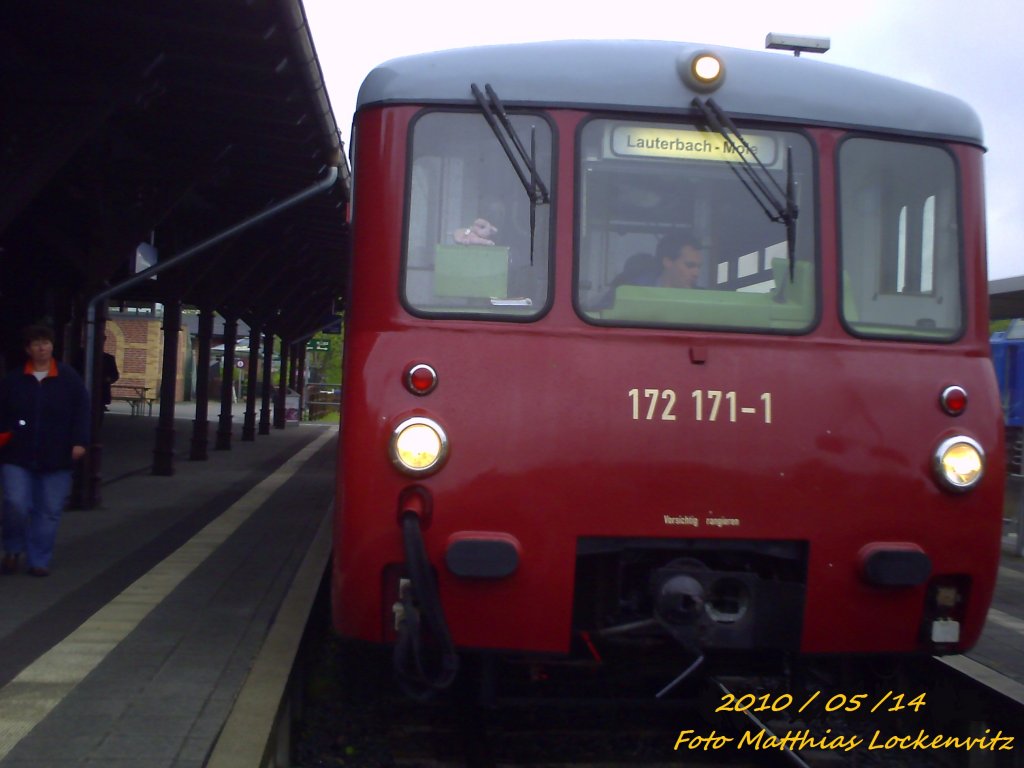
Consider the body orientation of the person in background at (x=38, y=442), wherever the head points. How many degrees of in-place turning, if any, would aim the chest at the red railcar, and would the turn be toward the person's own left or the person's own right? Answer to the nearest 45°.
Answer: approximately 45° to the person's own left

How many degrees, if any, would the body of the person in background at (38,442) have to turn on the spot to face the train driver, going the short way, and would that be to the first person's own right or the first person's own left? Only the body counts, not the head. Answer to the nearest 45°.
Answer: approximately 45° to the first person's own left

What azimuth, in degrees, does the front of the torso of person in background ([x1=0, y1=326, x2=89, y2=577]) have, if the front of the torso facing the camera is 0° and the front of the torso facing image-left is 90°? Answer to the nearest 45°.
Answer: approximately 0°
